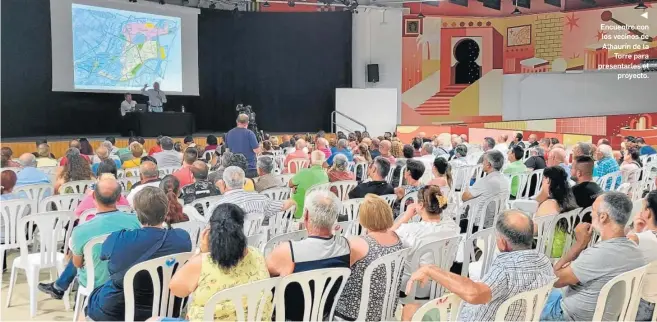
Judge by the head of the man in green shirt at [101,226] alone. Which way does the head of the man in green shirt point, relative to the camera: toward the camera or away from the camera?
away from the camera

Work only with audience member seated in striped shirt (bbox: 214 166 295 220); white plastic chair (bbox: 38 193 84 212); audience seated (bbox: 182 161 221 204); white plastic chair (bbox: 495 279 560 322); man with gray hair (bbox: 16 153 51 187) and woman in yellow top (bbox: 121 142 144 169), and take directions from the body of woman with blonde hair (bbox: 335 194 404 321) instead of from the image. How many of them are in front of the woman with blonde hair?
5

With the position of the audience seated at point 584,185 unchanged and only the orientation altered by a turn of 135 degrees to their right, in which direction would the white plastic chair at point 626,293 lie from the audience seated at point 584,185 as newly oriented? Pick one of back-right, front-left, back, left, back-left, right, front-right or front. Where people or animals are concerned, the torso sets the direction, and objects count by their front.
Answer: right

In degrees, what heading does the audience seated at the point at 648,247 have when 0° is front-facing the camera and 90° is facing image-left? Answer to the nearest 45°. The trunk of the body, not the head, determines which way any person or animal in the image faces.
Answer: approximately 135°

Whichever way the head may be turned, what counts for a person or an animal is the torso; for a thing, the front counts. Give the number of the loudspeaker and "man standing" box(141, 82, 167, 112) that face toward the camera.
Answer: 2

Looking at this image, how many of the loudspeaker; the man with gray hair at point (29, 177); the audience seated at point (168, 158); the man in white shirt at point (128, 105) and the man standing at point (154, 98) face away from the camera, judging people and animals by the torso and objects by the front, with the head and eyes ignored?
2

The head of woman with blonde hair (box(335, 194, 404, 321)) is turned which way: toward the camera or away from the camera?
away from the camera

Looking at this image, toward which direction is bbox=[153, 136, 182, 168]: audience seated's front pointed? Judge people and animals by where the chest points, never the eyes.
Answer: away from the camera

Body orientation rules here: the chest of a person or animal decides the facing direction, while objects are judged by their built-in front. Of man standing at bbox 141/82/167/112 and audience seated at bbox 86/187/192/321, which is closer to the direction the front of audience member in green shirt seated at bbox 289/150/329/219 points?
the man standing

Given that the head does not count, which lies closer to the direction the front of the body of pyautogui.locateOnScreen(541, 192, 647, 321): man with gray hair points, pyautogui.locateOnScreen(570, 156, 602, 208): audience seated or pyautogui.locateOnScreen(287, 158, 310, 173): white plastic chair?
the white plastic chair

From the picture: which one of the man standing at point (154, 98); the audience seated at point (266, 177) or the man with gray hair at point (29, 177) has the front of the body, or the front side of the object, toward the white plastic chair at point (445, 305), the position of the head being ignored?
the man standing

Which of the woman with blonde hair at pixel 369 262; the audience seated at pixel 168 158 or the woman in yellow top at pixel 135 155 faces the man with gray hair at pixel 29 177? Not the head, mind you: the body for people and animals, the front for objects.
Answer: the woman with blonde hair

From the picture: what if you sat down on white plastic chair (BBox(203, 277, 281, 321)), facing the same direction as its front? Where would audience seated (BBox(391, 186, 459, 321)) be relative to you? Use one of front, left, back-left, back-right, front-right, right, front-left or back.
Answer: right

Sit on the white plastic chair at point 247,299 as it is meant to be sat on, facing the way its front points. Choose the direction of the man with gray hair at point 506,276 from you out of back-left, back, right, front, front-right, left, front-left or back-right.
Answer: back-right

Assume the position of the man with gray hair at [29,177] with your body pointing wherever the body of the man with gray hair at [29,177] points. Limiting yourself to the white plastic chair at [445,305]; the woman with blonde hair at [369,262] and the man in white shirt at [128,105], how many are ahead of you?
1

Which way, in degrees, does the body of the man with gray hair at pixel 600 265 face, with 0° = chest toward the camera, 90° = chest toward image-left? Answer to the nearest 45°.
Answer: approximately 135°

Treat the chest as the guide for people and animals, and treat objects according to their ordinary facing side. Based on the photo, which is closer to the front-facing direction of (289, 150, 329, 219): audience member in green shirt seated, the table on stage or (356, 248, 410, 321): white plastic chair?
the table on stage

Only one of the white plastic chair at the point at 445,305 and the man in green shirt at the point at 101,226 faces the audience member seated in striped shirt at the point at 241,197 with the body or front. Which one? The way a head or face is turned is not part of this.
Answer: the white plastic chair
